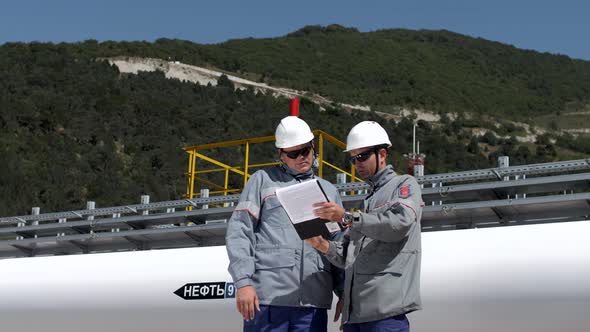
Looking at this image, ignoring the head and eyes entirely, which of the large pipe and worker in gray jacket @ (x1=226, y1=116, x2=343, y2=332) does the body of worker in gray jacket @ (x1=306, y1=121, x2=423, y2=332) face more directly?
the worker in gray jacket

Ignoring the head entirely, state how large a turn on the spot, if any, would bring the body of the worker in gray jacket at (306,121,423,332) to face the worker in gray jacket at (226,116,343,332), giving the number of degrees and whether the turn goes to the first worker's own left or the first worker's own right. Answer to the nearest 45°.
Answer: approximately 90° to the first worker's own right

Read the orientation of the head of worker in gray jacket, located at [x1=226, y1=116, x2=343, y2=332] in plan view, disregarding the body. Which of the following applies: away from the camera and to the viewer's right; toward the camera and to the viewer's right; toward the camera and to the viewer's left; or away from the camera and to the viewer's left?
toward the camera and to the viewer's right

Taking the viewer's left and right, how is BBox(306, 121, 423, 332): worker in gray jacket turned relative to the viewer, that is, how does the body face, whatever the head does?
facing the viewer and to the left of the viewer
